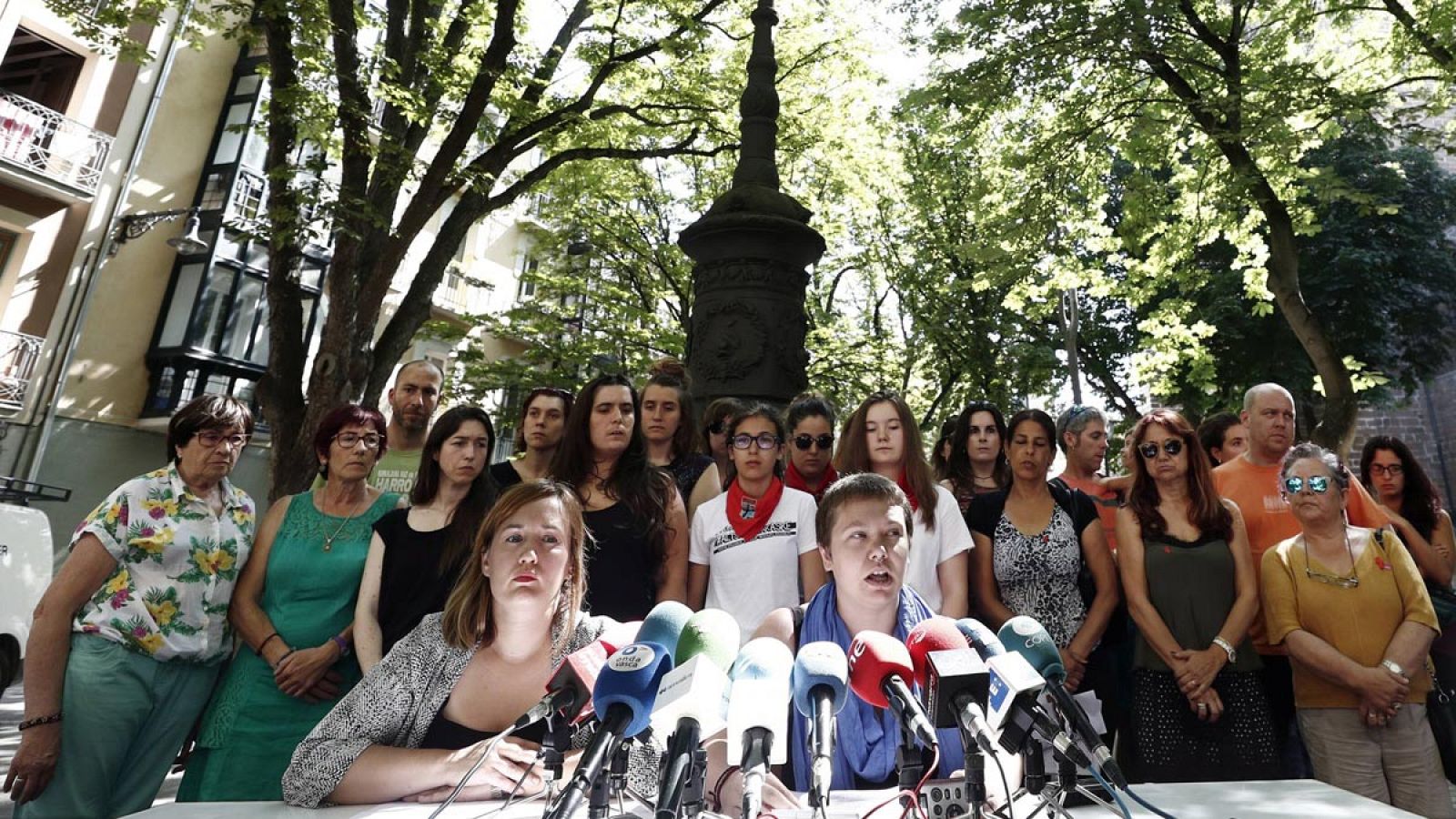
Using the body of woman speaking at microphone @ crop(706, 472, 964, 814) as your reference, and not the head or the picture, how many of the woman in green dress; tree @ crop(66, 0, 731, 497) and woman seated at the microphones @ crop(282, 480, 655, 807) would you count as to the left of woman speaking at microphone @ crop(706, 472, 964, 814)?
0

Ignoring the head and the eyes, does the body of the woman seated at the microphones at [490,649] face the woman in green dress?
no

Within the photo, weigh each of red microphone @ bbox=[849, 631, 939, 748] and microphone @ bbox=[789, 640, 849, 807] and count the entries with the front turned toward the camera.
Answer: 0

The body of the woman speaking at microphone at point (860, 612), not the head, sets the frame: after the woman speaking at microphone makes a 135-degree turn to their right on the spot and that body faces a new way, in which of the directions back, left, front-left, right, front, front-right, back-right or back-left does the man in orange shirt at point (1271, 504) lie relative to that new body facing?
right

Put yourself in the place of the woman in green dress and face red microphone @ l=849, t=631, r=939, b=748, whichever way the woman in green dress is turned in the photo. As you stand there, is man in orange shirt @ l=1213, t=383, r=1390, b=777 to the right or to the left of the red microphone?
left

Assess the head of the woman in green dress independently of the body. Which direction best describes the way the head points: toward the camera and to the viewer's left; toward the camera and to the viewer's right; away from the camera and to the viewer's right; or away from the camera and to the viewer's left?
toward the camera and to the viewer's right

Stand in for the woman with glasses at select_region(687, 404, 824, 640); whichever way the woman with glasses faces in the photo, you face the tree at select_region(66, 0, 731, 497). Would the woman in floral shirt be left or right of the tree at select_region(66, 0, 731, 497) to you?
left

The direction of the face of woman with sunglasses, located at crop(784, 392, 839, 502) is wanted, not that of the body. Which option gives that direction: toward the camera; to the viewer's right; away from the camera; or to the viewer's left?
toward the camera

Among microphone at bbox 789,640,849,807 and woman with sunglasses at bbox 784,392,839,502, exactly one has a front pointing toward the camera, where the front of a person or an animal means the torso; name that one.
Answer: the woman with sunglasses

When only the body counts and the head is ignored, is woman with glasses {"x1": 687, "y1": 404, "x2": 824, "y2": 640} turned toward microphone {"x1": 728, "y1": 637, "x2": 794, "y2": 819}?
yes

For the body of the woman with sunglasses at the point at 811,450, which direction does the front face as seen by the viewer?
toward the camera

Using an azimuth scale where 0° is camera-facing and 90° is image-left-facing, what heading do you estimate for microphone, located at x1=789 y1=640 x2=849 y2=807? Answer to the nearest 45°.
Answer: approximately 180°

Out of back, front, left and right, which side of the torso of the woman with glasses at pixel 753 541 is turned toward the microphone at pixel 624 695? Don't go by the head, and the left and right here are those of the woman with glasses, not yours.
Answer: front

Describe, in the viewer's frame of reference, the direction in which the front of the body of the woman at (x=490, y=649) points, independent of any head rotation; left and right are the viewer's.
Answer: facing the viewer

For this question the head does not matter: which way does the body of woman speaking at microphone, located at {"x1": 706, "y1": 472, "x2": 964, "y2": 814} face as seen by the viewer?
toward the camera

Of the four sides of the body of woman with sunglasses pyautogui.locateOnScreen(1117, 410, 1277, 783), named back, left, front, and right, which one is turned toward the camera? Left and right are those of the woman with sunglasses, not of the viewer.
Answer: front

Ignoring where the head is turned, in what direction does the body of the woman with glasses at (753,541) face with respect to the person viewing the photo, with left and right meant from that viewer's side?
facing the viewer

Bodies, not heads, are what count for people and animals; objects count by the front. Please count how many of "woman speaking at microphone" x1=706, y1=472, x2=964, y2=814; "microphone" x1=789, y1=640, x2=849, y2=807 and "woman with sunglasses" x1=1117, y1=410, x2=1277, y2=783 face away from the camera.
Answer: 1
